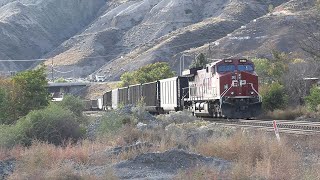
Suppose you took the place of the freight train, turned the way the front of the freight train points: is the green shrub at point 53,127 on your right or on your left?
on your right

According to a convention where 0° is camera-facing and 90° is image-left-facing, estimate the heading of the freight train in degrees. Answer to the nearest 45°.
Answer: approximately 315°

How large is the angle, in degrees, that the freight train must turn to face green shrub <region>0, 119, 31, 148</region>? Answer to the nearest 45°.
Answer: approximately 90° to its right

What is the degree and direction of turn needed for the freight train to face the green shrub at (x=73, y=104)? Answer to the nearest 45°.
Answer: approximately 135° to its right

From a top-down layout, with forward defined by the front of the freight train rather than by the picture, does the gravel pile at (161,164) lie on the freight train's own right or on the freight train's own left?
on the freight train's own right
